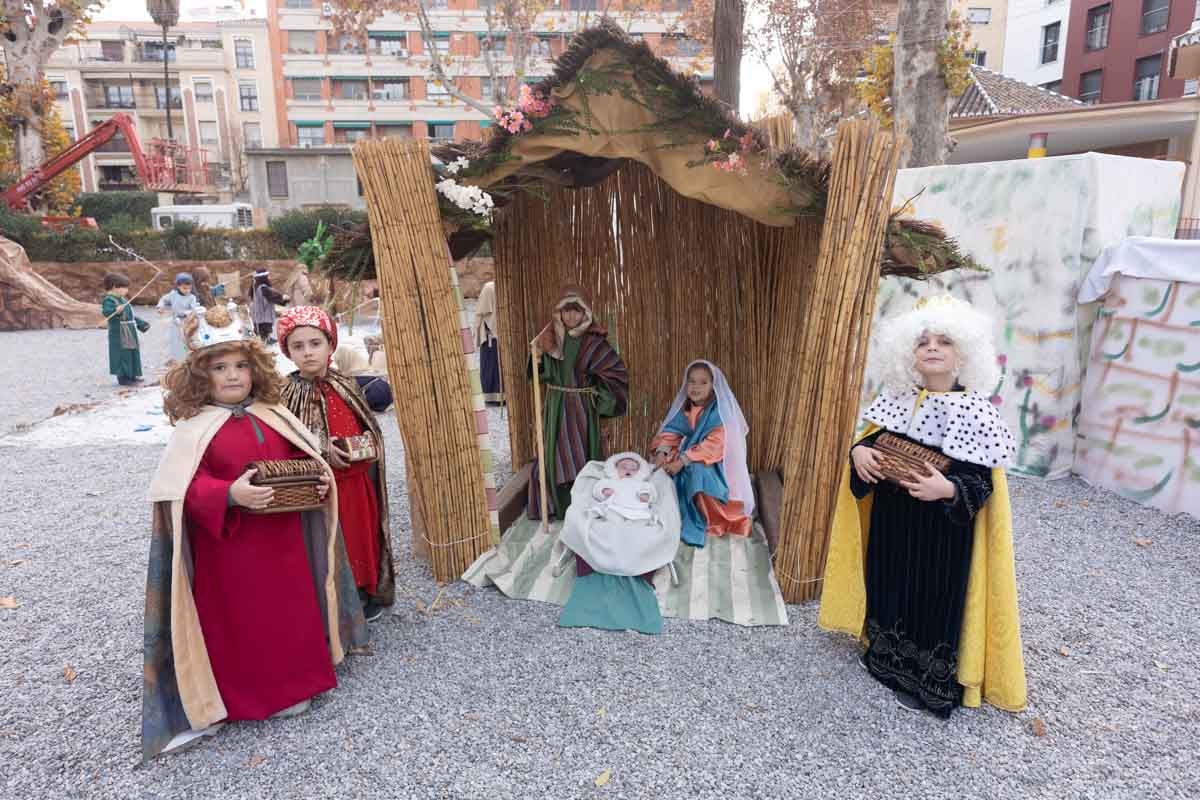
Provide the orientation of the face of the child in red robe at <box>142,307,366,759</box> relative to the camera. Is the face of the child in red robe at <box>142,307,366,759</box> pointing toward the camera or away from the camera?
toward the camera

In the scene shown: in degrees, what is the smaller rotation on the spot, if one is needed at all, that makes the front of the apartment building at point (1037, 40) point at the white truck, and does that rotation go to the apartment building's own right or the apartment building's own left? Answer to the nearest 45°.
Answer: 0° — it already faces it

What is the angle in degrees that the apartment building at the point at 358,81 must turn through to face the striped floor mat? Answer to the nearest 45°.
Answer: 0° — it already faces it

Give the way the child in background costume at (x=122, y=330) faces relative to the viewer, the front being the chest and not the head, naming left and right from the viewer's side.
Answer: facing the viewer and to the right of the viewer

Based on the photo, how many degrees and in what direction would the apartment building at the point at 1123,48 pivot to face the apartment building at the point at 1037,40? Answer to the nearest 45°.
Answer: approximately 90° to its right

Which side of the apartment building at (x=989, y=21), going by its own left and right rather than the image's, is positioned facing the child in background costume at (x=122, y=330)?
front

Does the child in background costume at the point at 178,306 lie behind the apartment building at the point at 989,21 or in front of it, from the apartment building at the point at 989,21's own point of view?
in front

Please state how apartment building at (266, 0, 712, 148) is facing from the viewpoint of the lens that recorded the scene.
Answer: facing the viewer

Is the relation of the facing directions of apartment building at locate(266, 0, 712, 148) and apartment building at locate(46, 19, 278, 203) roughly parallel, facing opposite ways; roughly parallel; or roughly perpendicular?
roughly parallel

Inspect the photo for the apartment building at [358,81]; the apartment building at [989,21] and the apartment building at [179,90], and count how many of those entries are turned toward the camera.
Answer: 3

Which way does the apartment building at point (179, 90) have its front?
toward the camera

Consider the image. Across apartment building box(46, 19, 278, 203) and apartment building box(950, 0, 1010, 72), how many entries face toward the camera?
2

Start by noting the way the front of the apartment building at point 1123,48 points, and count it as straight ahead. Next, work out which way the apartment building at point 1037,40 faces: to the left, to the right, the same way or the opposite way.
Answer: the same way
